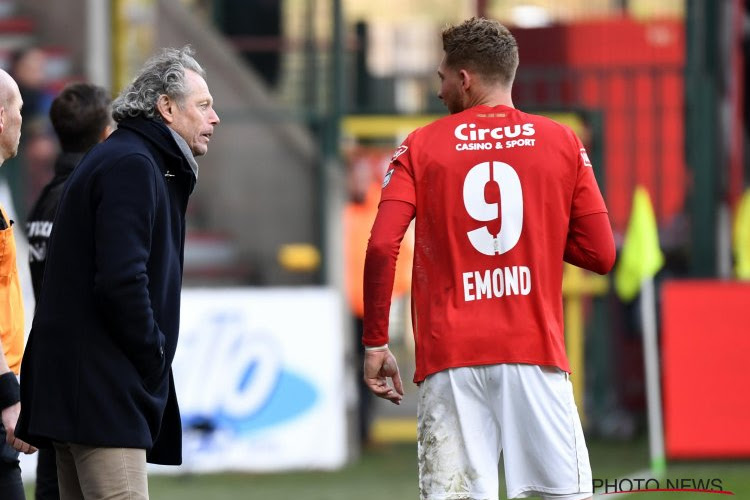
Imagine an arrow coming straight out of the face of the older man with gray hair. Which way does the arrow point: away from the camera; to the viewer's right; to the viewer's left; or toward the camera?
to the viewer's right

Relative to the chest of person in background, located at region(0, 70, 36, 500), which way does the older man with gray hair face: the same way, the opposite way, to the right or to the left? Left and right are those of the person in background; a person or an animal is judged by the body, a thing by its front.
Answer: the same way

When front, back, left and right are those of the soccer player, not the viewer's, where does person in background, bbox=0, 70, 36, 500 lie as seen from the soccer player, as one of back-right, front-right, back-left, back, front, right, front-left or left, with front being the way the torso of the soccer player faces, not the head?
left

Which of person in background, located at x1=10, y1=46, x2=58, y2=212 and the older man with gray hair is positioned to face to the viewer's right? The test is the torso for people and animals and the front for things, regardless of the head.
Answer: the older man with gray hair

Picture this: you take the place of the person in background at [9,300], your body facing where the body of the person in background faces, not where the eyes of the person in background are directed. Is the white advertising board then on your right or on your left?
on your left

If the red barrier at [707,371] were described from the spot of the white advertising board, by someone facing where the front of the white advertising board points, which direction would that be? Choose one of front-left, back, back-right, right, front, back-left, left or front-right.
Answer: left

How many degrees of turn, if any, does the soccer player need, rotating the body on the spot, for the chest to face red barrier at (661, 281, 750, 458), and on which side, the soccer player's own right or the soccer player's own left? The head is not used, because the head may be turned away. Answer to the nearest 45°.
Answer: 0° — they already face it

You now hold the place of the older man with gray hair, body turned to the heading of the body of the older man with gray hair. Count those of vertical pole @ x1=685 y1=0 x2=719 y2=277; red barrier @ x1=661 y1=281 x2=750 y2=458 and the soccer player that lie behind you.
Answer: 0

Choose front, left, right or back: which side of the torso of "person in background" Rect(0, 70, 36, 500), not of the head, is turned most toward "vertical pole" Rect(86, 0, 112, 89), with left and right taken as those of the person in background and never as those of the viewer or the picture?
left

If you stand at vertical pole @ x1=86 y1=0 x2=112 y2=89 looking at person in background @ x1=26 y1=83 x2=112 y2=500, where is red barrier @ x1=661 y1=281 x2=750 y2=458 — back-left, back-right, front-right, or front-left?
front-left

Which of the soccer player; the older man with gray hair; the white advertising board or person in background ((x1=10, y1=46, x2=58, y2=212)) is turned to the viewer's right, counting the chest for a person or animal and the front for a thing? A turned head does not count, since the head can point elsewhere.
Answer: the older man with gray hair

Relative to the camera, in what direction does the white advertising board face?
facing the viewer

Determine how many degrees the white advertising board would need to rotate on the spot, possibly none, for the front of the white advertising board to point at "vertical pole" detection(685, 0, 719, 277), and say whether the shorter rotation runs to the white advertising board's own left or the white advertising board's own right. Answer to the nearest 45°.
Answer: approximately 90° to the white advertising board's own left

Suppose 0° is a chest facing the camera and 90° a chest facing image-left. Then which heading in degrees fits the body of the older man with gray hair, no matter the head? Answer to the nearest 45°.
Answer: approximately 270°
